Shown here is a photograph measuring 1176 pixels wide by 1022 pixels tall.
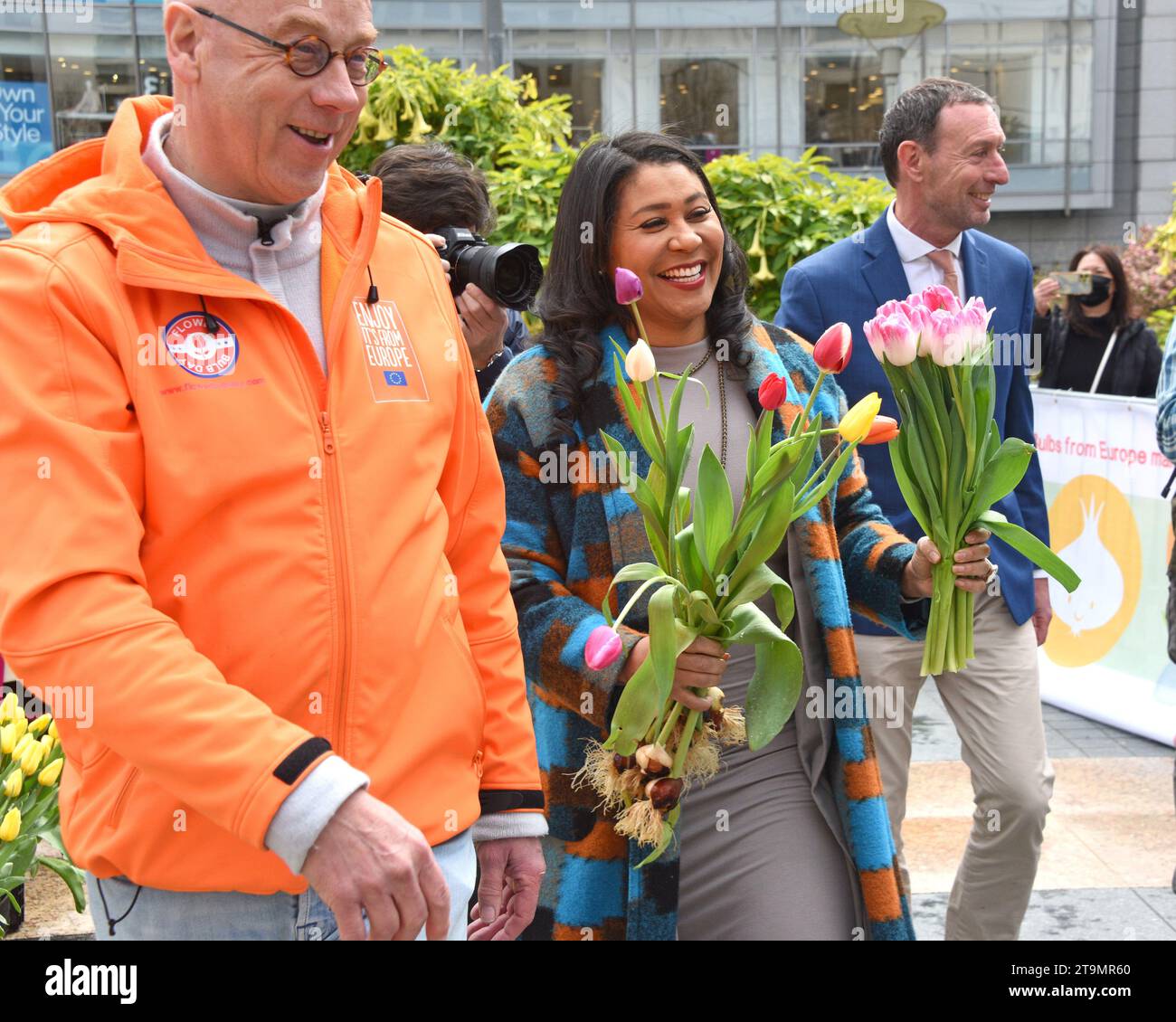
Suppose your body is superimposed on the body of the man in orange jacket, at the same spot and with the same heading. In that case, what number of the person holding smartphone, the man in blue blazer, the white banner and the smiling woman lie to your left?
4

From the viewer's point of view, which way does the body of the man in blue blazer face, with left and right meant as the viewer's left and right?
facing the viewer and to the right of the viewer

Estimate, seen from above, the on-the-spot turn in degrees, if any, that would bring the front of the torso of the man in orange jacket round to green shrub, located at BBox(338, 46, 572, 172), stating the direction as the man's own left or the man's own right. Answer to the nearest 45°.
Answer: approximately 135° to the man's own left

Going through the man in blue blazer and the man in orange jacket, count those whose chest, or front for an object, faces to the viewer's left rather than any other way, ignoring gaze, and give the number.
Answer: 0

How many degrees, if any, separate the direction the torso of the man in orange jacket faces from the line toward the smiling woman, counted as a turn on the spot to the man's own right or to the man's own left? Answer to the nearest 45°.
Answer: approximately 90° to the man's own left

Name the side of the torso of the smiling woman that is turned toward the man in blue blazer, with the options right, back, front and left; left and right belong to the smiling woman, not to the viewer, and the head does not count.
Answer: left

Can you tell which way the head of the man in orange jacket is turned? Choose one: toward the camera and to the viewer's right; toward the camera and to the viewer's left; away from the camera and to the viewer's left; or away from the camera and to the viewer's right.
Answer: toward the camera and to the viewer's right

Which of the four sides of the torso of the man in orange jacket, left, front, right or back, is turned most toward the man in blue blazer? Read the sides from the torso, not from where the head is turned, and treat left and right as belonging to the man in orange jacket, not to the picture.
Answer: left

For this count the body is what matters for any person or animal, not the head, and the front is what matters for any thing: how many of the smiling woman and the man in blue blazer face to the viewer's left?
0

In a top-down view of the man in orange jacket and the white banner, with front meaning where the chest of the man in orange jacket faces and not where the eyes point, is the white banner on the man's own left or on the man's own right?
on the man's own left

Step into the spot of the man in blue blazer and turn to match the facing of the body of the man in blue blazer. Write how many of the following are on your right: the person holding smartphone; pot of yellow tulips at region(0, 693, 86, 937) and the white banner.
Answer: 1

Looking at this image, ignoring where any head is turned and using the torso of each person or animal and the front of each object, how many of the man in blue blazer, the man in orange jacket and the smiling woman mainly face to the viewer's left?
0

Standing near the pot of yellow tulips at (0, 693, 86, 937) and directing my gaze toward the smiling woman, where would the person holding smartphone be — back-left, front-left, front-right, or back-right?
front-left

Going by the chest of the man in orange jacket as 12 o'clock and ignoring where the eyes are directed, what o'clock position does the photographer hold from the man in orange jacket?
The photographer is roughly at 8 o'clock from the man in orange jacket.

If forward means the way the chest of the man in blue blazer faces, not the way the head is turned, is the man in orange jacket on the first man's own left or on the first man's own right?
on the first man's own right
